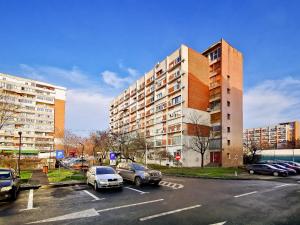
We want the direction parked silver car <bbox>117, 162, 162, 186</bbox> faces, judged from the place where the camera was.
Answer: facing the viewer and to the right of the viewer

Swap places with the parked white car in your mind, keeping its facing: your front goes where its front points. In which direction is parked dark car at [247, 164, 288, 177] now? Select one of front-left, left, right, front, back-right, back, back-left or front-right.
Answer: left

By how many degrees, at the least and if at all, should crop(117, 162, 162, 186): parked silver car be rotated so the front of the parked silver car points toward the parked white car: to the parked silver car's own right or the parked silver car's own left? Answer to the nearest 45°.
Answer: approximately 90° to the parked silver car's own right

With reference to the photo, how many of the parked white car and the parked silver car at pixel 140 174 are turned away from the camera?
0

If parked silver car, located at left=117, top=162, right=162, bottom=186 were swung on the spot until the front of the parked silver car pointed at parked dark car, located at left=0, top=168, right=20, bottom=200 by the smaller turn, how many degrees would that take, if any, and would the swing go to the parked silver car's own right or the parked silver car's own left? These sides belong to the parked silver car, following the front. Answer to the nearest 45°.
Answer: approximately 90° to the parked silver car's own right

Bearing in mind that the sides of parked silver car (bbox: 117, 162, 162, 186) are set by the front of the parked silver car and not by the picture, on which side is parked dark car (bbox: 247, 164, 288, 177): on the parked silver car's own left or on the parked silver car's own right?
on the parked silver car's own left
